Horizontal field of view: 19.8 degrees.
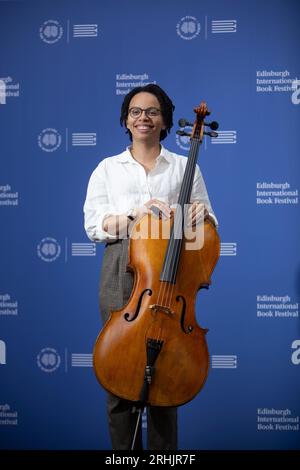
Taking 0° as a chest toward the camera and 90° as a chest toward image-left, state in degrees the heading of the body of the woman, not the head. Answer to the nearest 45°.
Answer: approximately 0°
